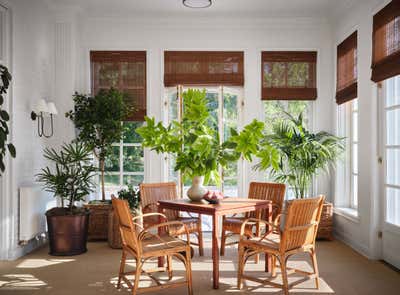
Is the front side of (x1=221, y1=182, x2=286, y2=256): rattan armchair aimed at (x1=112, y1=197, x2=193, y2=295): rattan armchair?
yes

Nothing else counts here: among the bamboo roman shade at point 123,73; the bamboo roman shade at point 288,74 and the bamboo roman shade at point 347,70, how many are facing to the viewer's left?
1

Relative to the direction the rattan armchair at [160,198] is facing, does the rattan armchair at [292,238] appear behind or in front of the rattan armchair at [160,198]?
in front

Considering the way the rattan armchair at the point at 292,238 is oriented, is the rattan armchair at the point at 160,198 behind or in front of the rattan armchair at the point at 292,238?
in front

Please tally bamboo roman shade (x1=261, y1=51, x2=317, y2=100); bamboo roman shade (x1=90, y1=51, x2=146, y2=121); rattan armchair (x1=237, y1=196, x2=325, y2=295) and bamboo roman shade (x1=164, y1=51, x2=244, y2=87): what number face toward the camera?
3

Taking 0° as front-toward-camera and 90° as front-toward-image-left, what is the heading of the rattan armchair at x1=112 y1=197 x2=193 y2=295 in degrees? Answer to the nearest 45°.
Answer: approximately 225°

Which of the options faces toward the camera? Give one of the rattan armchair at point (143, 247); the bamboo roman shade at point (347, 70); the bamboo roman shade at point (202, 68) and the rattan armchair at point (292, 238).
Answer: the bamboo roman shade at point (202, 68)

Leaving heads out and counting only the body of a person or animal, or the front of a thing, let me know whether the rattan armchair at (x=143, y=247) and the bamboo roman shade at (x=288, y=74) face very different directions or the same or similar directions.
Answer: very different directions

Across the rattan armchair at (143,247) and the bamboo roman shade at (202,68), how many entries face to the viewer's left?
0

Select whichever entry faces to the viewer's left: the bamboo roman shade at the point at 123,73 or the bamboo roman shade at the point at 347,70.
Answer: the bamboo roman shade at the point at 347,70

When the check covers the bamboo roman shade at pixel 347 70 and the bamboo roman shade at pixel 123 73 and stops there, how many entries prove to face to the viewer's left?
1
